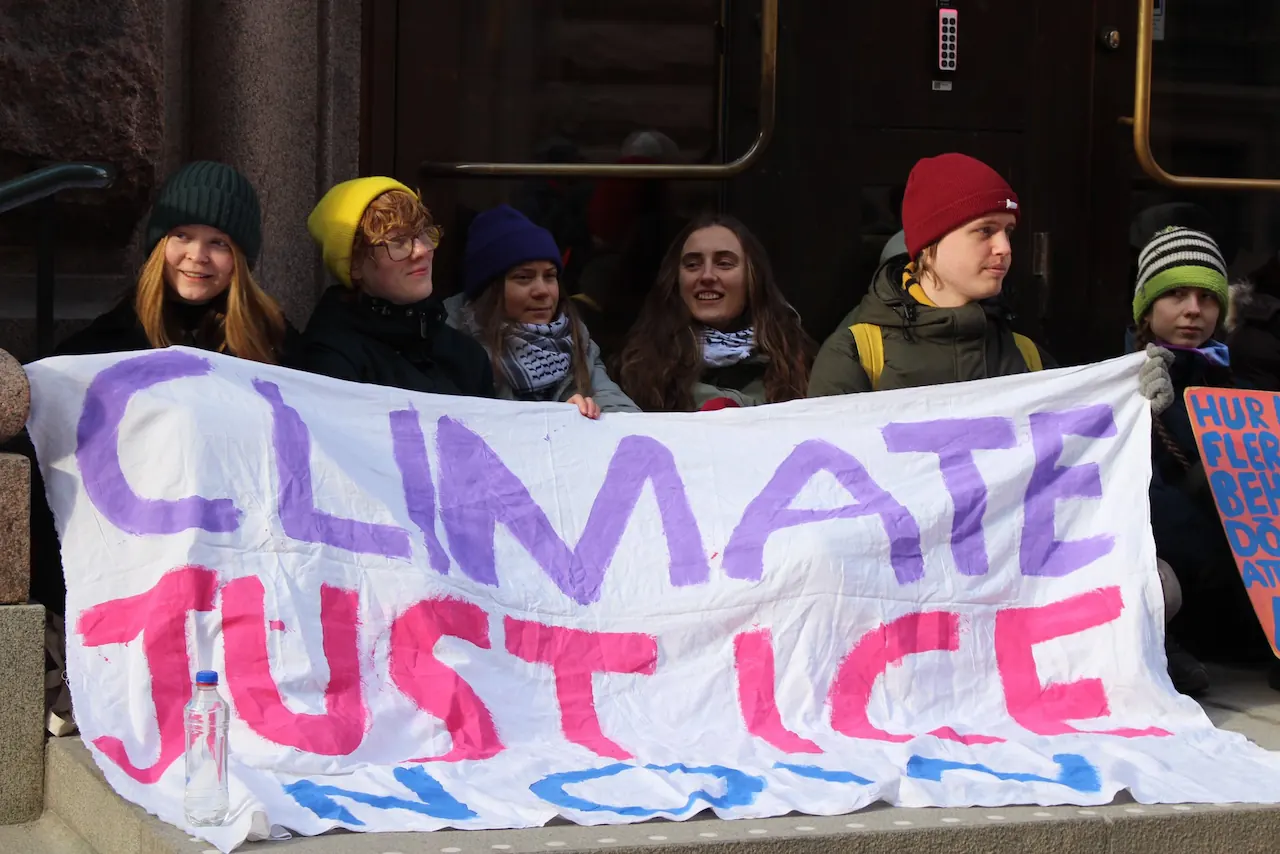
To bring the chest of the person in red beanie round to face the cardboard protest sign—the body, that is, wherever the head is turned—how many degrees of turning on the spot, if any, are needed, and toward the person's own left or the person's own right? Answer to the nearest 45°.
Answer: approximately 45° to the person's own left

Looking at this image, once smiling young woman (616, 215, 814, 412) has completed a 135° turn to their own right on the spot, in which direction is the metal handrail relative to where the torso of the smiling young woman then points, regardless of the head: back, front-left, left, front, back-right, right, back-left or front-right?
left

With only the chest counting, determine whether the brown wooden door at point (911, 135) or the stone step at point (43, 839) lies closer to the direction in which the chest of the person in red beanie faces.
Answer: the stone step

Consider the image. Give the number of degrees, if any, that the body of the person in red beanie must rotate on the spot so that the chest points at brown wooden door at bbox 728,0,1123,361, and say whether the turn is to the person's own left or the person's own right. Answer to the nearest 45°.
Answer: approximately 135° to the person's own left

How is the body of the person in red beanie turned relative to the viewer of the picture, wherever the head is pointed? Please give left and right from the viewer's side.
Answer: facing the viewer and to the right of the viewer

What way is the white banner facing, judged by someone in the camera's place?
facing the viewer

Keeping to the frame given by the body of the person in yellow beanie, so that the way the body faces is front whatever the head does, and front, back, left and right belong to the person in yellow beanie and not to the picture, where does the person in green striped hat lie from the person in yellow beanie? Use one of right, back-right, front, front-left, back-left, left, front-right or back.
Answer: front-left

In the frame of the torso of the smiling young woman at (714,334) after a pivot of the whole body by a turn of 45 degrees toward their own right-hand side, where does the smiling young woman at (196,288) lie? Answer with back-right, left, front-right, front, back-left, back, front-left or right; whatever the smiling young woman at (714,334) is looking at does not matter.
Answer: front

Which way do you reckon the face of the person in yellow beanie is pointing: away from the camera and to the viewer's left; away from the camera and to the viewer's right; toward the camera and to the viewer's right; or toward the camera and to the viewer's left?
toward the camera and to the viewer's right
